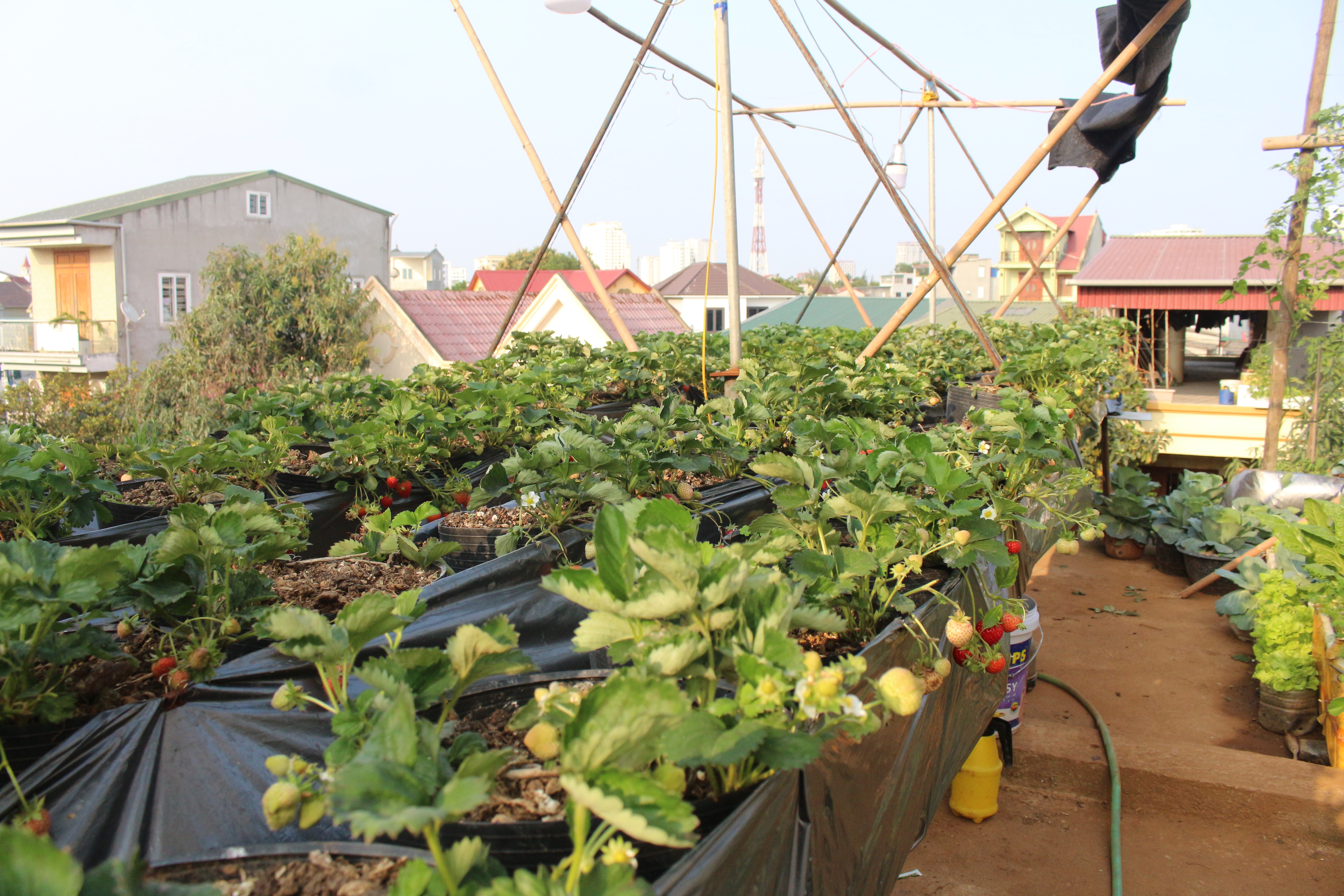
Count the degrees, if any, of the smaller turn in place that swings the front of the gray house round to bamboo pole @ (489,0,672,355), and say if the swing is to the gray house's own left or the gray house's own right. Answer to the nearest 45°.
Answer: approximately 45° to the gray house's own left

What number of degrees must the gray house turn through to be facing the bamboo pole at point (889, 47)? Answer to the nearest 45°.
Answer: approximately 45° to its left

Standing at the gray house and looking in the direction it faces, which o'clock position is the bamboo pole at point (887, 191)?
The bamboo pole is roughly at 10 o'clock from the gray house.

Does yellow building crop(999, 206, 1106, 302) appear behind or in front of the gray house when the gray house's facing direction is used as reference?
behind

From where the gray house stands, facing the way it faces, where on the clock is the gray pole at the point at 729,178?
The gray pole is roughly at 10 o'clock from the gray house.

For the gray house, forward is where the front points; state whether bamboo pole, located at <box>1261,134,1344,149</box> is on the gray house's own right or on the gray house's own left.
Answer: on the gray house's own left

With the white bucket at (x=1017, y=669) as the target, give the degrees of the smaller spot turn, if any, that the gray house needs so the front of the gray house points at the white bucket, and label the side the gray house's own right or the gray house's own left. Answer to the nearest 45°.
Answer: approximately 45° to the gray house's own left

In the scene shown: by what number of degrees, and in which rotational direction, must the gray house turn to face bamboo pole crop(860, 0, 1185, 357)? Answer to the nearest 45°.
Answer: approximately 45° to its left

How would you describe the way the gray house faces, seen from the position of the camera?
facing the viewer and to the left of the viewer

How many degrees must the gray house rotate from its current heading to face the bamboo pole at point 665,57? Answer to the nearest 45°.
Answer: approximately 45° to its left

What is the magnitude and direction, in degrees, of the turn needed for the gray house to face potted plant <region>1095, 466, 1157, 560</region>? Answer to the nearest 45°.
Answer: approximately 90° to its left
